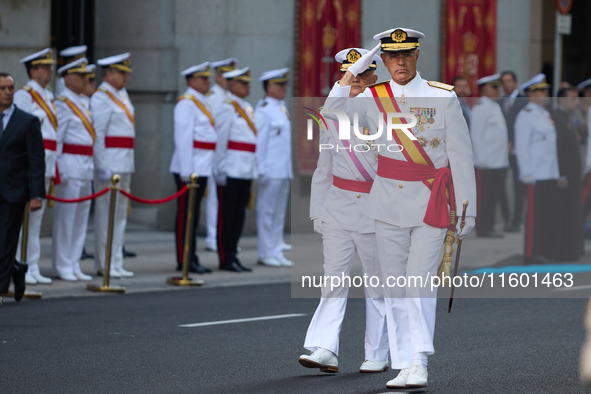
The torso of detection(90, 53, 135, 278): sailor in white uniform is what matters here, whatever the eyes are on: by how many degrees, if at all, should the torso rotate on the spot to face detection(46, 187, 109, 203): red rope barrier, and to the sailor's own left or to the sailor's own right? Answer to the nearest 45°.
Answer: approximately 90° to the sailor's own right

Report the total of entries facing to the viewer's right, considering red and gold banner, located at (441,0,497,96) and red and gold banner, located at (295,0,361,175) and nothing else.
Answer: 0

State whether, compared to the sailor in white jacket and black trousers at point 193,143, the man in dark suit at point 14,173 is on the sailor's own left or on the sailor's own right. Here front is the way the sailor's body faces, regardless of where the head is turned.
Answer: on the sailor's own right

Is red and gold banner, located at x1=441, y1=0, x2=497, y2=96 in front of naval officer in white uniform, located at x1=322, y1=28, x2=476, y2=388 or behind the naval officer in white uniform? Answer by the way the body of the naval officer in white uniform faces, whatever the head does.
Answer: behind

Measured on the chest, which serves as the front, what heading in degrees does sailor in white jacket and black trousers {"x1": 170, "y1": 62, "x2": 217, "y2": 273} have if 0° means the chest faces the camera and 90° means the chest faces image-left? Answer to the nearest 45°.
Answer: approximately 315°

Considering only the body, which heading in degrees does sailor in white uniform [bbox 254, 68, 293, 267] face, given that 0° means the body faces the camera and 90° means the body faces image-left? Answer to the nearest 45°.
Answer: approximately 315°
